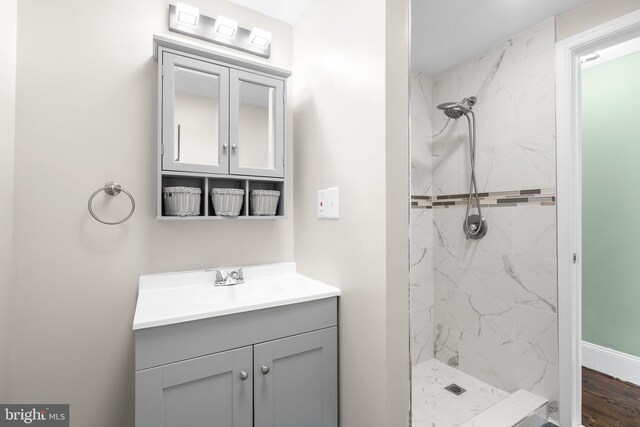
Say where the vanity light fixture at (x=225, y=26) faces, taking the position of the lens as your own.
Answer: facing the viewer

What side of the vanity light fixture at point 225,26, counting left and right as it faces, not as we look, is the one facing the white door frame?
left
